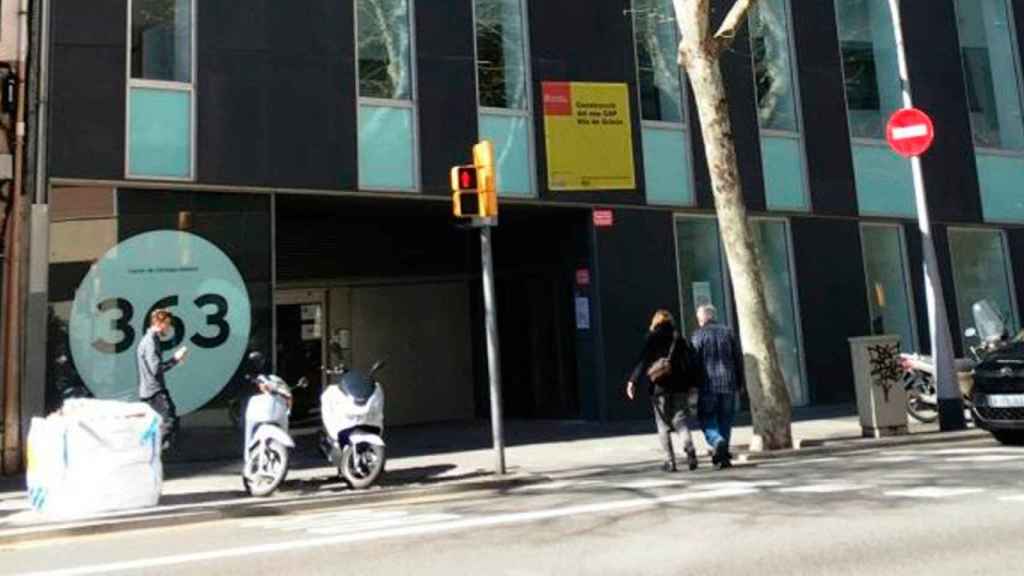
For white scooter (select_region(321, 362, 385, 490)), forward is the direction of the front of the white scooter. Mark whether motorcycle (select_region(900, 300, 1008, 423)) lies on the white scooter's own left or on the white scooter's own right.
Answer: on the white scooter's own left

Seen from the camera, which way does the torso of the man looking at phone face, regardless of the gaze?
to the viewer's right

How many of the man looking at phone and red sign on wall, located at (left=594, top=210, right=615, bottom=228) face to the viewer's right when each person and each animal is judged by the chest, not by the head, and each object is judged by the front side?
1

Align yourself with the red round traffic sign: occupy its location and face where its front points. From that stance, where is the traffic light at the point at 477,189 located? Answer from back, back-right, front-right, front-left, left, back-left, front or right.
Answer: front-right

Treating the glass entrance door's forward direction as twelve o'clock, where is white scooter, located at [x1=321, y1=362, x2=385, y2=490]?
The white scooter is roughly at 12 o'clock from the glass entrance door.

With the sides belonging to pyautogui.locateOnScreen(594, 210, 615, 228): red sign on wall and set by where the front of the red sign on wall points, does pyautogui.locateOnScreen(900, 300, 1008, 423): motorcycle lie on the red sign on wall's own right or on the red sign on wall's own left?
on the red sign on wall's own left

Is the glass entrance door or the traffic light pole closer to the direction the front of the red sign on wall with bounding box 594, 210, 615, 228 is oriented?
the traffic light pole

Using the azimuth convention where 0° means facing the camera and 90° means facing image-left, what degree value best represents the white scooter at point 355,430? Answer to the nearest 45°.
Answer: approximately 315°

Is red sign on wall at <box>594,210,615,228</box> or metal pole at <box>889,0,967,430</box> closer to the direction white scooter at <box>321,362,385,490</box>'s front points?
the metal pole

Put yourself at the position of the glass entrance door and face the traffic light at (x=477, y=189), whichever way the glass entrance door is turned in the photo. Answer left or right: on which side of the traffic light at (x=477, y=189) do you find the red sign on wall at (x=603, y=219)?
left
